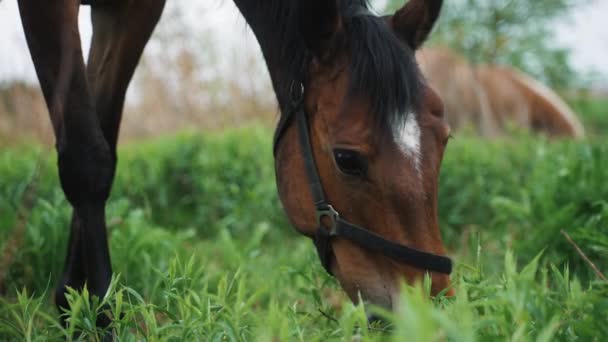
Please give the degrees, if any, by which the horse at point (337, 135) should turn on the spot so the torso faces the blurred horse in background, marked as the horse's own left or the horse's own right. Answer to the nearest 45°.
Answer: approximately 90° to the horse's own left
